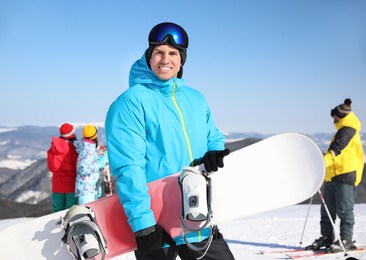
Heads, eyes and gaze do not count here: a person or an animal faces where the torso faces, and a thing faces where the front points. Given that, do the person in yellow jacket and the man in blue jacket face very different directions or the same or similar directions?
very different directions

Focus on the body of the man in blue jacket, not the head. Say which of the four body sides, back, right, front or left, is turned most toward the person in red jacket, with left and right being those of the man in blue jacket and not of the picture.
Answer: back

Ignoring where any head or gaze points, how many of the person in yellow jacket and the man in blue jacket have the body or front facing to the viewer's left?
1

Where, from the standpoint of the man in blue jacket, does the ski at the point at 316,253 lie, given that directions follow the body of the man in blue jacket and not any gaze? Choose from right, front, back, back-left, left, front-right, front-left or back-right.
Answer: left

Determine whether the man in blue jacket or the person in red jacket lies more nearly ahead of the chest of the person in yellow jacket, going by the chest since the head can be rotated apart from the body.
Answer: the person in red jacket

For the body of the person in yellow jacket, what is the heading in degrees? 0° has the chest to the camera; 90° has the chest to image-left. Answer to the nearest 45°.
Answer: approximately 90°

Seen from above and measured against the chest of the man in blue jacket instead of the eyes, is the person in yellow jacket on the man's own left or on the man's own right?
on the man's own left

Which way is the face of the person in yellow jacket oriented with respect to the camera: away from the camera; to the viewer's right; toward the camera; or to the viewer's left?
to the viewer's left

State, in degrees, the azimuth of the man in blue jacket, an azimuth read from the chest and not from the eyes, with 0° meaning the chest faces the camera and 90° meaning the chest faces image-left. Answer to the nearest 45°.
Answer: approximately 315°
